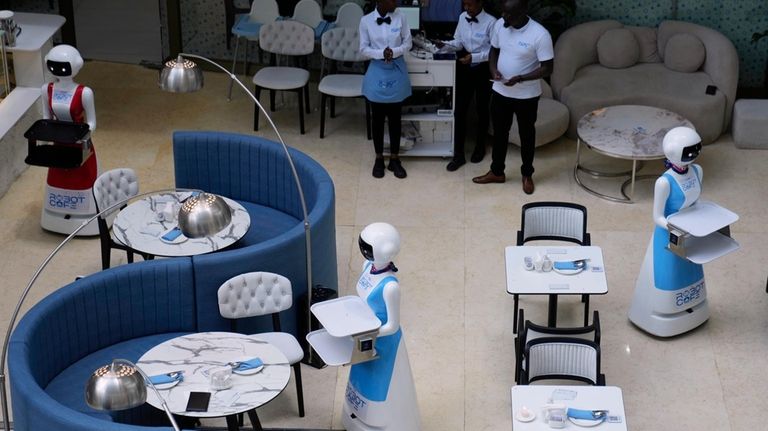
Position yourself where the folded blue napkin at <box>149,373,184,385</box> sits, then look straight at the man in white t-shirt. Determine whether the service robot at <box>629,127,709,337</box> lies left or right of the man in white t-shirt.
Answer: right

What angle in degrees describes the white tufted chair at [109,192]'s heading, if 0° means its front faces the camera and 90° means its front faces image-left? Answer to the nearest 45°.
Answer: approximately 315°

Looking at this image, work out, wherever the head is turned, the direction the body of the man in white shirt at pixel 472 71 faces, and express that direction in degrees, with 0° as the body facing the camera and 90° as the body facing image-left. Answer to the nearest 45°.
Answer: approximately 45°

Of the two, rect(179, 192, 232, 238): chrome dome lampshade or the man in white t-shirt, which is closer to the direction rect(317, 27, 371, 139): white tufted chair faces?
the chrome dome lampshade

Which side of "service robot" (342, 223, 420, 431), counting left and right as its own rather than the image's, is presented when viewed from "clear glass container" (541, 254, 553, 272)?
back

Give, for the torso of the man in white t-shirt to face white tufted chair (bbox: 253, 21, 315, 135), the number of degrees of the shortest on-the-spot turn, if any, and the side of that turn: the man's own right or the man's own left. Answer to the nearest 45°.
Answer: approximately 90° to the man's own right

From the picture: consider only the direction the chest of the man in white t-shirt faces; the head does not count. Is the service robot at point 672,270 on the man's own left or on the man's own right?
on the man's own left

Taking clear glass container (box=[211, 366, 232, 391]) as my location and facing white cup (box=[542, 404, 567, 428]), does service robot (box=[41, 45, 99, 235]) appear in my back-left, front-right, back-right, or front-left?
back-left

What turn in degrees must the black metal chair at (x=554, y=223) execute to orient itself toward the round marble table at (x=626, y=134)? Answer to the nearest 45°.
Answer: approximately 180°

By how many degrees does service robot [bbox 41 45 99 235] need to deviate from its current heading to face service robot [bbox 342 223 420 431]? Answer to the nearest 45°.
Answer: approximately 90° to its left

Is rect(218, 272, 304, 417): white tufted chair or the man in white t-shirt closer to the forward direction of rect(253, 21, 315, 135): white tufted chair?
the white tufted chair

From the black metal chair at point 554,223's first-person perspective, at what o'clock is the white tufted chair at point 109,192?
The white tufted chair is roughly at 3 o'clock from the black metal chair.
